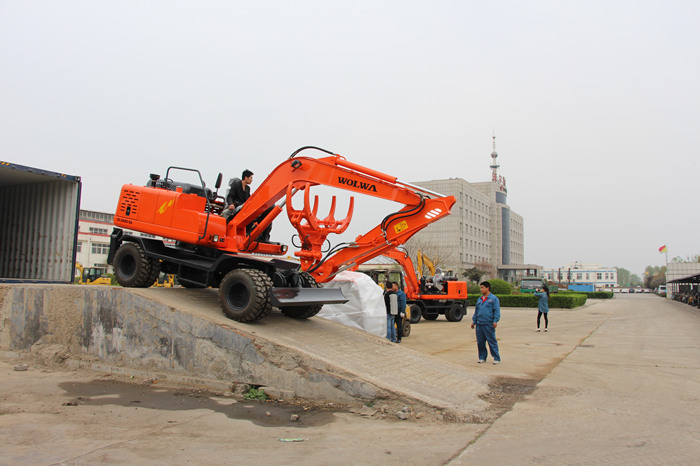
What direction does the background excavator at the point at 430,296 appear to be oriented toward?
to the viewer's left

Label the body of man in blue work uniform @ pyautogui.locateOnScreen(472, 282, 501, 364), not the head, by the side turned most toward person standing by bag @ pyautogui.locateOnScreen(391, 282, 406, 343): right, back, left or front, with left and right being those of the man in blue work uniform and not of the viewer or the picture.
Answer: right

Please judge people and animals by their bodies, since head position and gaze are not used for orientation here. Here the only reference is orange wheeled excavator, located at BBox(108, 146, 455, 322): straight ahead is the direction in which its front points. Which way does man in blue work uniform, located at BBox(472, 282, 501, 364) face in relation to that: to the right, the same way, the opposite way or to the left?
to the right

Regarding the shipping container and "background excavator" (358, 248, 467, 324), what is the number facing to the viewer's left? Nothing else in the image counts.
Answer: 1

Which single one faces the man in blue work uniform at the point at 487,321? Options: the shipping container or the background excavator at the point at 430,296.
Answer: the shipping container

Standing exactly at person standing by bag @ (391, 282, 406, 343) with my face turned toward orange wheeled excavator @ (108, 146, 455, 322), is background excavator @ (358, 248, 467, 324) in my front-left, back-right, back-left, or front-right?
back-right

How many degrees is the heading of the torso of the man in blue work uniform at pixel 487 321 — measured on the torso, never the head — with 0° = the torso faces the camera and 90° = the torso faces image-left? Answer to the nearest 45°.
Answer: approximately 45°

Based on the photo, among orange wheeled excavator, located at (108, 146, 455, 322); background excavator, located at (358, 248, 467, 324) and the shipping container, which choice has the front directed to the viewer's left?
the background excavator

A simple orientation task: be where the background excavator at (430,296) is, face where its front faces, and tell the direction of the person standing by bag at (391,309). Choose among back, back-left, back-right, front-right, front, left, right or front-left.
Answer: left
